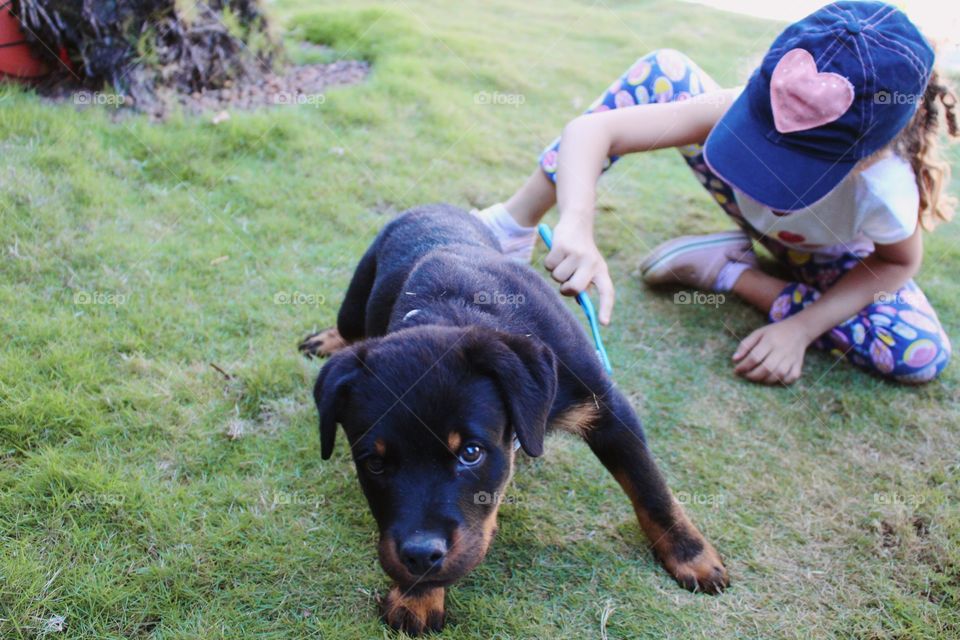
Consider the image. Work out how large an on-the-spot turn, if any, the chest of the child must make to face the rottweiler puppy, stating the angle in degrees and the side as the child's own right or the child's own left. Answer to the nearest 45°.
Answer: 0° — they already face it

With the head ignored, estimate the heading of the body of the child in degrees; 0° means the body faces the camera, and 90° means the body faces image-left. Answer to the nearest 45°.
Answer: approximately 45°

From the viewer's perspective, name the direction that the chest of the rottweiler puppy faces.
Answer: toward the camera

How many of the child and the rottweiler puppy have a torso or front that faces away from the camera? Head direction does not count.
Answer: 0

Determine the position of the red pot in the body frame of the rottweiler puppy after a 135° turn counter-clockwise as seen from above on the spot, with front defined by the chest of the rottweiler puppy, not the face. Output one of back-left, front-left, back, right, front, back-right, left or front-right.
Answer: left

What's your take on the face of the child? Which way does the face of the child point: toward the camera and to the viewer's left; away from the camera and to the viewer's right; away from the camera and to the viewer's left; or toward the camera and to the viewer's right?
toward the camera and to the viewer's left

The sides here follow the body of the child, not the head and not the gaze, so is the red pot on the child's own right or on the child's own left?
on the child's own right
